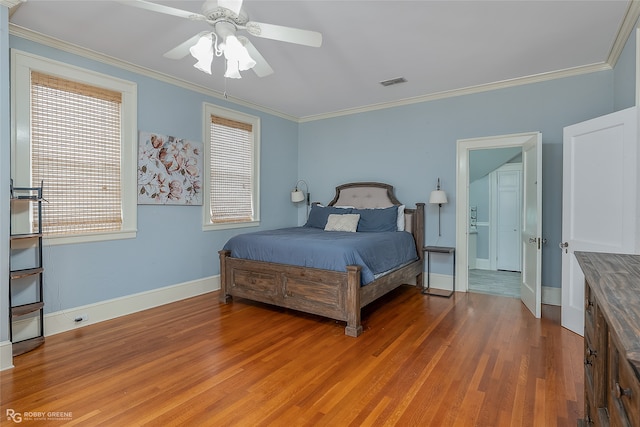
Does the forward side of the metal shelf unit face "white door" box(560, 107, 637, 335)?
yes

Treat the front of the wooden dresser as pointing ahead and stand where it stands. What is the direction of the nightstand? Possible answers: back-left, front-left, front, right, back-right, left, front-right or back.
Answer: front-right

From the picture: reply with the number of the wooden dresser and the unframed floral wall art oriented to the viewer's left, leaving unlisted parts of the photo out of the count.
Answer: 1

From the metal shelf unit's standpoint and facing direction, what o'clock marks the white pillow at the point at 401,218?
The white pillow is roughly at 11 o'clock from the metal shelf unit.

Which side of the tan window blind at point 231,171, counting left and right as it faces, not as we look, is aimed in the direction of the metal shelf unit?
right

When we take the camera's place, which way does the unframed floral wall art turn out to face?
facing the viewer and to the right of the viewer

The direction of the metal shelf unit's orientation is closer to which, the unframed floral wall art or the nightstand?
the nightstand

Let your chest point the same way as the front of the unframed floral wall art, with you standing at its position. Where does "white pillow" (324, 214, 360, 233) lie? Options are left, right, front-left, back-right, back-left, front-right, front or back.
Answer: front-left

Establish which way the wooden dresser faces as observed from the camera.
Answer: facing to the left of the viewer

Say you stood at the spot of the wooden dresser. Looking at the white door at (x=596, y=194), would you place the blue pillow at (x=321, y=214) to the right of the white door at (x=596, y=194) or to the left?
left

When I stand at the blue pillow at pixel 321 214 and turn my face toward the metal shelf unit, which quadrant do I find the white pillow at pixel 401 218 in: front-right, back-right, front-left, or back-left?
back-left

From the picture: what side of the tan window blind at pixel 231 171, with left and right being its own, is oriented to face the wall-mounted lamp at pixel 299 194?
left

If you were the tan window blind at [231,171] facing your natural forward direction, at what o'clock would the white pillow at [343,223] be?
The white pillow is roughly at 11 o'clock from the tan window blind.

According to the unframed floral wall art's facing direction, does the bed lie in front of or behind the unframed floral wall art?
in front
